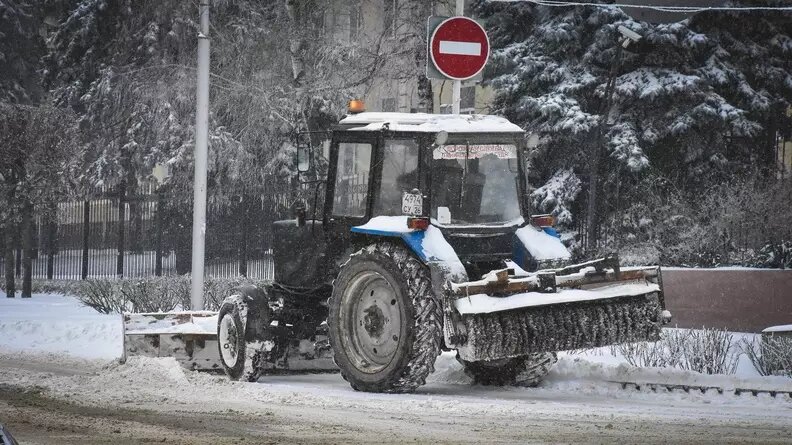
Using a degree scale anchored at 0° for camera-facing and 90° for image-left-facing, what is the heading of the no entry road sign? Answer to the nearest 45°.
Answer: approximately 0°

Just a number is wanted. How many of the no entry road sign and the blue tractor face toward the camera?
1

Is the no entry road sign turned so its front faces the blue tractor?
yes
